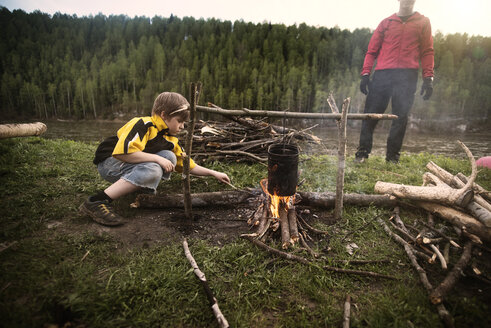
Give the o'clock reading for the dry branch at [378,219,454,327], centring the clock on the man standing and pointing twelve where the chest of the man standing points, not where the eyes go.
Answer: The dry branch is roughly at 12 o'clock from the man standing.

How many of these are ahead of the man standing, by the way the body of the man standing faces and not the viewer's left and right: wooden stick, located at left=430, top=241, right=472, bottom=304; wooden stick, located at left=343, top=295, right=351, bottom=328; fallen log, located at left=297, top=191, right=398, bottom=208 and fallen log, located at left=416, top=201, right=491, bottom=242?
4

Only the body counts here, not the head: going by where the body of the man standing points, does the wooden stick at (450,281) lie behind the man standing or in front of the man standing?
in front

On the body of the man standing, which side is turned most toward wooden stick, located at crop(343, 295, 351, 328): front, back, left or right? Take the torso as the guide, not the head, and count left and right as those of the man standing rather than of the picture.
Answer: front

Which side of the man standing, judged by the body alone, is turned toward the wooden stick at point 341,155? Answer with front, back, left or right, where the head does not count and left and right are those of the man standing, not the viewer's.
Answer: front

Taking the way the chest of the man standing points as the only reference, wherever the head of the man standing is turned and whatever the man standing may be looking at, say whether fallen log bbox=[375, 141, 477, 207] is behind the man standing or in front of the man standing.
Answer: in front

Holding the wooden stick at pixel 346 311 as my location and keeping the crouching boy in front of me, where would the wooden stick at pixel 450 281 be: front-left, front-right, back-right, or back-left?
back-right

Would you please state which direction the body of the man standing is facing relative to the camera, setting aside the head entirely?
toward the camera

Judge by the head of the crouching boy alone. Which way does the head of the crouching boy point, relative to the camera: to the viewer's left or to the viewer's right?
to the viewer's right

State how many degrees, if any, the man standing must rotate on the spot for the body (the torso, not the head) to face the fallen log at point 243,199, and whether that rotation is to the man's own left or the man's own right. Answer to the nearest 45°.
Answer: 0° — they already face it

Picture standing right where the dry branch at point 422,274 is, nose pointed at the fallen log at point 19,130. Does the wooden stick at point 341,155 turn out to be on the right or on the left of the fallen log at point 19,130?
right

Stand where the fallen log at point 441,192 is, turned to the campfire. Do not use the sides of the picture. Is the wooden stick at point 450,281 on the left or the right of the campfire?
left

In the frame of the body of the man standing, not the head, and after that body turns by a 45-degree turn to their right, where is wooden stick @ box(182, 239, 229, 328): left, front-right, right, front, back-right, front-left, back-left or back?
front-left

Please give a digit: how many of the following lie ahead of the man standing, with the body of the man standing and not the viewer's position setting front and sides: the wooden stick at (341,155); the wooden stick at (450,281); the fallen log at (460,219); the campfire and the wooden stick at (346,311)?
5
